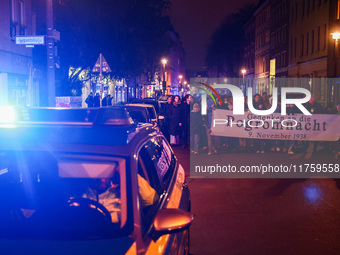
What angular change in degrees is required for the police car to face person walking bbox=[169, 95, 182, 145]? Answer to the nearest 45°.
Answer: approximately 180°

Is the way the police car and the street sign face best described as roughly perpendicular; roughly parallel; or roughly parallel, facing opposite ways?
roughly parallel

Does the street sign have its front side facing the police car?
yes

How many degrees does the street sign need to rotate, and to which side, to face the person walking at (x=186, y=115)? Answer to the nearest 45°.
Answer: approximately 90° to its left

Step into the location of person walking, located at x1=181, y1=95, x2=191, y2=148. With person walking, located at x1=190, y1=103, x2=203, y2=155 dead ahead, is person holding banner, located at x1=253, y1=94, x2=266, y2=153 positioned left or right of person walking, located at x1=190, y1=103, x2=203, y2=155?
left

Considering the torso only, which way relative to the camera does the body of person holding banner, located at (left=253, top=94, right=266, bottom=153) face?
toward the camera

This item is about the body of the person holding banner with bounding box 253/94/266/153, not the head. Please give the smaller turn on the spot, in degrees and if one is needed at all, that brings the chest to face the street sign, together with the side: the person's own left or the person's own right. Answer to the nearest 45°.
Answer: approximately 90° to the person's own right

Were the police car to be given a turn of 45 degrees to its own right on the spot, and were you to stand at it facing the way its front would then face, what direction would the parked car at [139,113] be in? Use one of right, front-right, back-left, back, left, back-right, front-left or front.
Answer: back-right

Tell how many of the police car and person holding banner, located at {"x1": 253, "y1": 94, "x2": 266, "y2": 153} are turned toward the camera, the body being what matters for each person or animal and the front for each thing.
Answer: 2

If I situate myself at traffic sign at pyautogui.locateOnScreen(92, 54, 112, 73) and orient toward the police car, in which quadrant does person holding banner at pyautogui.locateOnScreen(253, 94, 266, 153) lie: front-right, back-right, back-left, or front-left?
front-left

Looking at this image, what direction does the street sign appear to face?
toward the camera

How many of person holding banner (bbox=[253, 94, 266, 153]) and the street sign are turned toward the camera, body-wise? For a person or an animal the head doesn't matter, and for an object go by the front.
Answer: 2
